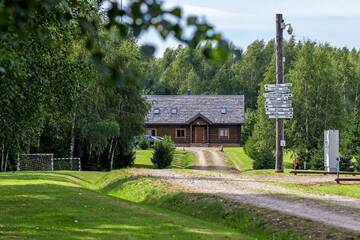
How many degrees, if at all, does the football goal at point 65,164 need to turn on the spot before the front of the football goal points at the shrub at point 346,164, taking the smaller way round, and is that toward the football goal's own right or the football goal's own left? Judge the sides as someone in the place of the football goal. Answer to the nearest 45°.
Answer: approximately 45° to the football goal's own left

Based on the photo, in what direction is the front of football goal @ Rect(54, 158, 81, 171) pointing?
toward the camera

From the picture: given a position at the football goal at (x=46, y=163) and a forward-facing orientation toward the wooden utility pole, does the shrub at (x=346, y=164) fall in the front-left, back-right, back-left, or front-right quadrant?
front-left

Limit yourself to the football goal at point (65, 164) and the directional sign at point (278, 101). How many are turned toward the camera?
2

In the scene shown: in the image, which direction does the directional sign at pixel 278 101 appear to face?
toward the camera

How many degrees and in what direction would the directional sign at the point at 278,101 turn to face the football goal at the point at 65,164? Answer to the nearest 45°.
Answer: approximately 135° to its right

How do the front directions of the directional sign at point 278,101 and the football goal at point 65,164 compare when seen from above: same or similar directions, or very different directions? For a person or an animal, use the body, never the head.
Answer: same or similar directions

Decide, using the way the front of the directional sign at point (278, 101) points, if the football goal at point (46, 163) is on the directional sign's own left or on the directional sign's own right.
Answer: on the directional sign's own right

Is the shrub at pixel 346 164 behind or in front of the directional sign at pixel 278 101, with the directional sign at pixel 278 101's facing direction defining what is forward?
behind
